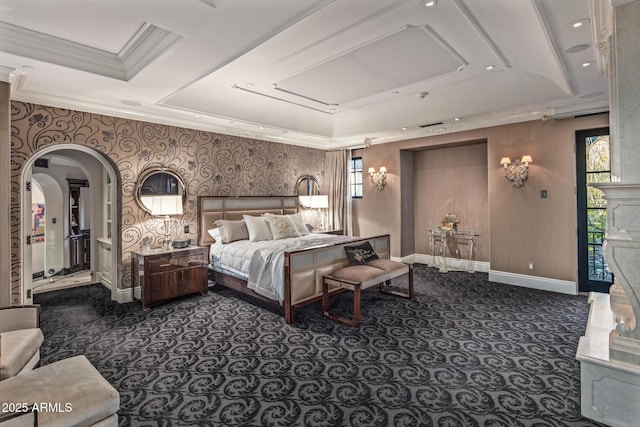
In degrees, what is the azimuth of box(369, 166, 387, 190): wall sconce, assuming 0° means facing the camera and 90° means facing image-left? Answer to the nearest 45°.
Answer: approximately 45°

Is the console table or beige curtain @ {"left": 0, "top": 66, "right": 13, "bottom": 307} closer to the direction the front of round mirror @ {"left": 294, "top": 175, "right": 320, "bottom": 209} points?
the console table

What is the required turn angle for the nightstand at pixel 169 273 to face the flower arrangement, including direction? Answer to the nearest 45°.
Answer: approximately 45° to its left

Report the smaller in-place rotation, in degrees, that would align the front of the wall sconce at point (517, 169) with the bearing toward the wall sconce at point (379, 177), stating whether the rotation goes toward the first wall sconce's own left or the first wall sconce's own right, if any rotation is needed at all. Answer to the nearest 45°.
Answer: approximately 90° to the first wall sconce's own right

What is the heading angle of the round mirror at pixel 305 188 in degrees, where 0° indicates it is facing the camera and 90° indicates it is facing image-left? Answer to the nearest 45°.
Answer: approximately 315°

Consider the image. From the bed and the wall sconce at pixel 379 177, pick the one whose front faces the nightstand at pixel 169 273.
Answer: the wall sconce

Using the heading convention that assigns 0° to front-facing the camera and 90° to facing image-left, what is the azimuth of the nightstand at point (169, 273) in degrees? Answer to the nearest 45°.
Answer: approximately 315°
